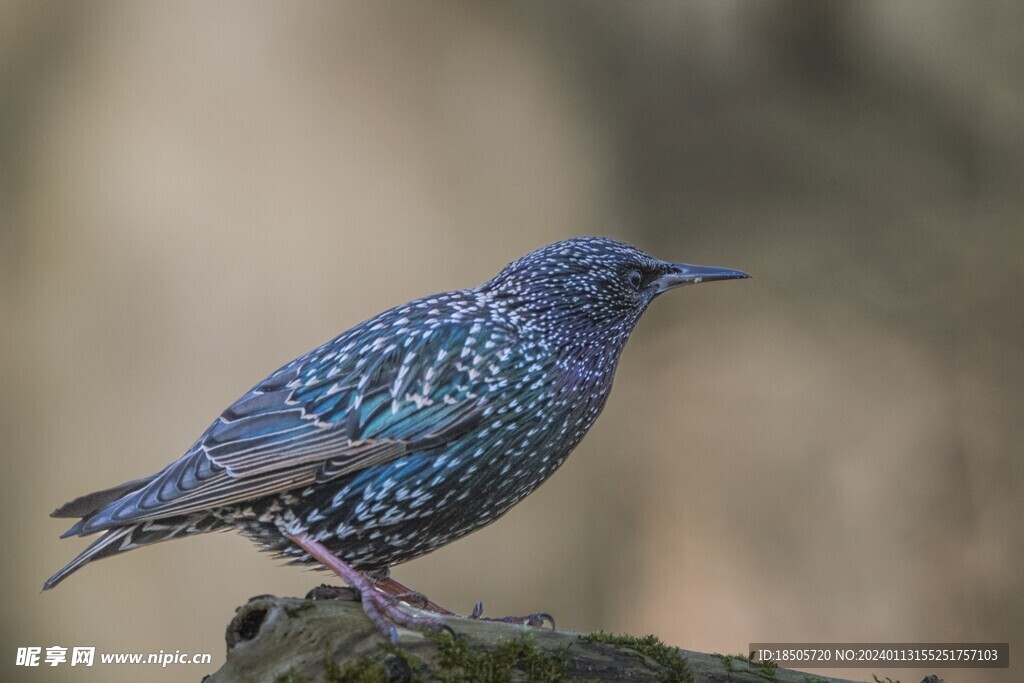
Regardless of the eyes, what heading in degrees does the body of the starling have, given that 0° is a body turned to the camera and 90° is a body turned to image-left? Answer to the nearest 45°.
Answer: approximately 270°
